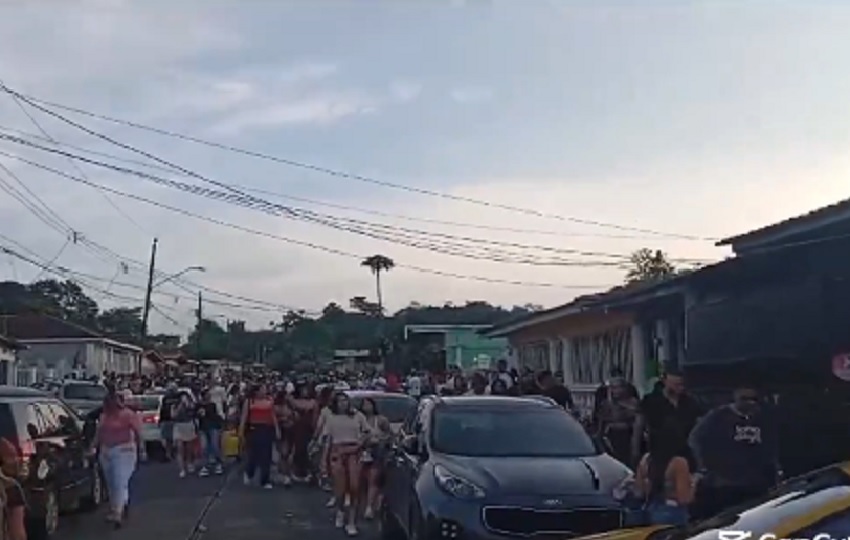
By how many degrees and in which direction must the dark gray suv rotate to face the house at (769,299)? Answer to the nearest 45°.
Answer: approximately 90° to its left

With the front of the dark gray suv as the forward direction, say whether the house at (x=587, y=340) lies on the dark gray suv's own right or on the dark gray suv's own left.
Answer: on the dark gray suv's own left

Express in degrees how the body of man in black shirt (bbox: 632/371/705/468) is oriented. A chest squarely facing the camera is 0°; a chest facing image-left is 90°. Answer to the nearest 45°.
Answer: approximately 0°

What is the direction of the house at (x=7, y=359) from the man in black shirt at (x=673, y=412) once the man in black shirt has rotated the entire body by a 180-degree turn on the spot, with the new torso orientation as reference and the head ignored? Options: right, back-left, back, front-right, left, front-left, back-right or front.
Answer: front-left

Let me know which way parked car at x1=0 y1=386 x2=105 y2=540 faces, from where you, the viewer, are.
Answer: facing away from the viewer and to the right of the viewer

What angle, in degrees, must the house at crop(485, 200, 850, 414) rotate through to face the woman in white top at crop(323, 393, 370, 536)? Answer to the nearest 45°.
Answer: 0° — it already faces them

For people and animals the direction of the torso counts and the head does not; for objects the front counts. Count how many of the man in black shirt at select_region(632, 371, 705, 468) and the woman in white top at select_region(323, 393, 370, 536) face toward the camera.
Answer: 2

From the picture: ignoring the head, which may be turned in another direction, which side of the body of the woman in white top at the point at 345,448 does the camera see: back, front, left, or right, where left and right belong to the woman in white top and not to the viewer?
front

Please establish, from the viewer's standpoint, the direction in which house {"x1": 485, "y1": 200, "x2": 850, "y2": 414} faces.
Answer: facing to the left of the viewer

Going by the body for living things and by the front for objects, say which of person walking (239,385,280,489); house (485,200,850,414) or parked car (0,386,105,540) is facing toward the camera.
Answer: the person walking

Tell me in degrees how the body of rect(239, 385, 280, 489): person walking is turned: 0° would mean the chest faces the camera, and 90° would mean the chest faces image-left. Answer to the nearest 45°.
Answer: approximately 0°

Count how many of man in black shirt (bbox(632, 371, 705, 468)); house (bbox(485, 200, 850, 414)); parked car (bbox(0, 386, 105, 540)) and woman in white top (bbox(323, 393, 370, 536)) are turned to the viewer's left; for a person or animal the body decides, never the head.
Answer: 1
